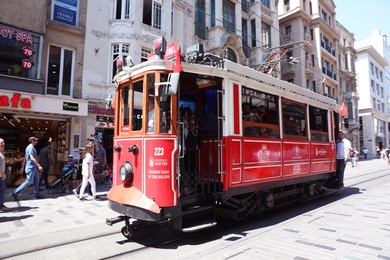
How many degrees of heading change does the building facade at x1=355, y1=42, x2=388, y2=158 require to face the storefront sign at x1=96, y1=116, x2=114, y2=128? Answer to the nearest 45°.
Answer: approximately 45° to its right

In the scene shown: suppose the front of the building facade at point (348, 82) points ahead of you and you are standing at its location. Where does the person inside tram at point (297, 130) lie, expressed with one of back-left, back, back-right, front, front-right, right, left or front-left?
front-right

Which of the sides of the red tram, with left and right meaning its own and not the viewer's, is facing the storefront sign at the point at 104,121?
right

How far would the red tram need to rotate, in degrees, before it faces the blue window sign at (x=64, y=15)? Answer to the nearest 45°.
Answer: approximately 90° to its right

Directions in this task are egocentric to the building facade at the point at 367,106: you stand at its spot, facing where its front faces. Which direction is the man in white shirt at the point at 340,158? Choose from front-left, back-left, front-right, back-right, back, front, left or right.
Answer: front-right

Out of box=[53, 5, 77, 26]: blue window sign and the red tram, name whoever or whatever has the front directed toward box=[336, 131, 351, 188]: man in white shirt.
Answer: the blue window sign

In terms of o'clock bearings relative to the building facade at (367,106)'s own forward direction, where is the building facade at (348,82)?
the building facade at (348,82) is roughly at 2 o'clock from the building facade at (367,106).

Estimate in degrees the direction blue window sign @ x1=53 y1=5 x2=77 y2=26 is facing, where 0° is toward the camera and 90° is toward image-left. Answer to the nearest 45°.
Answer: approximately 315°
